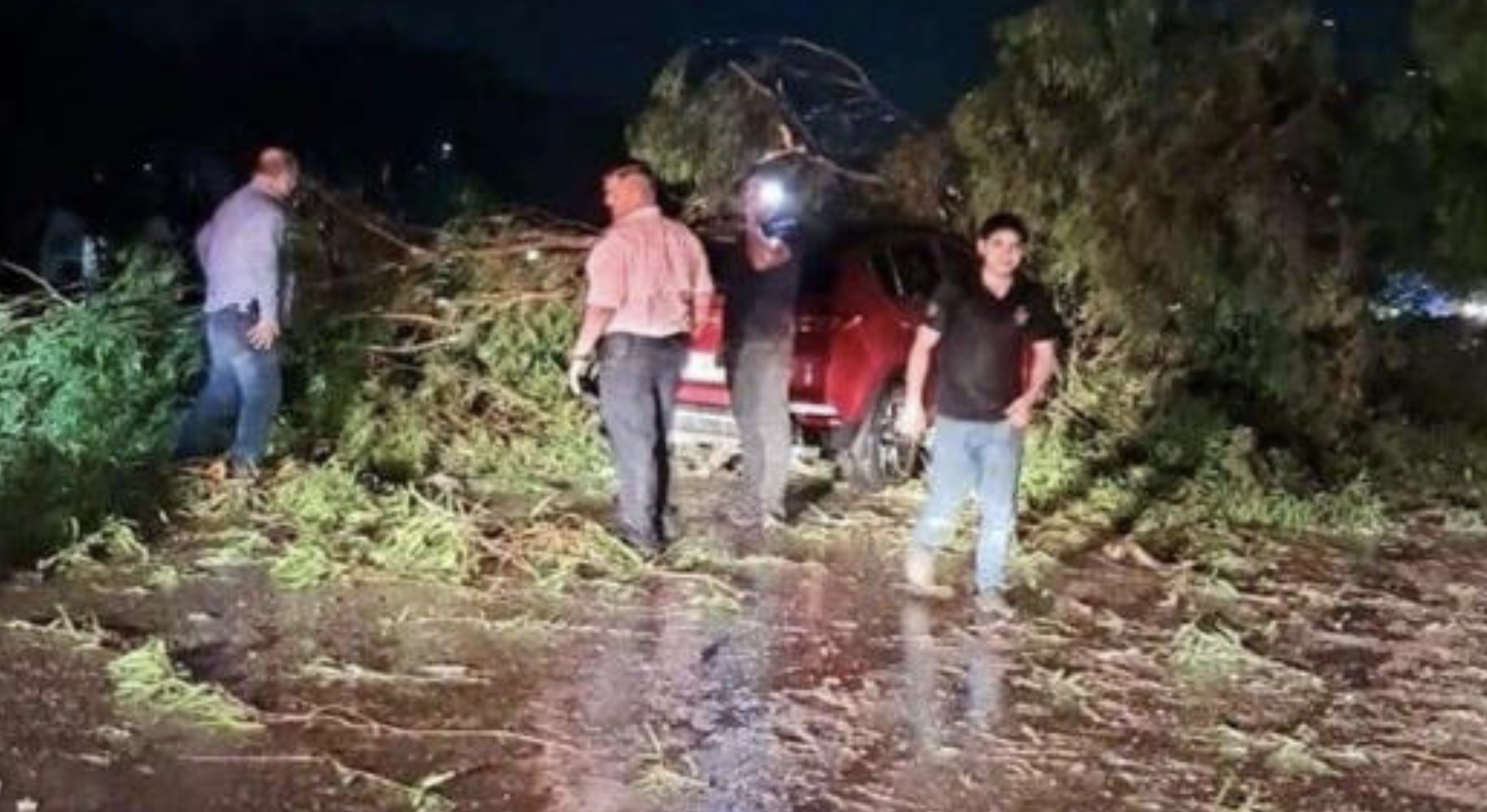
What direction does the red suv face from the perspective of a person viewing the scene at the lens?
facing away from the viewer and to the right of the viewer

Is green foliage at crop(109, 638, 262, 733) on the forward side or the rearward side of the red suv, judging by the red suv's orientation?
on the rearward side

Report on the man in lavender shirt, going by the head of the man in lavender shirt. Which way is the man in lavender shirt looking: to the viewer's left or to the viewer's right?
to the viewer's right

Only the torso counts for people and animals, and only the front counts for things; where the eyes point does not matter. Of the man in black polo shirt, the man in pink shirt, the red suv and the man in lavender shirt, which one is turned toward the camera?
the man in black polo shirt

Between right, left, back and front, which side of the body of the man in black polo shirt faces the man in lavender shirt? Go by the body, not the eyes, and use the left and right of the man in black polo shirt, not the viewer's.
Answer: right

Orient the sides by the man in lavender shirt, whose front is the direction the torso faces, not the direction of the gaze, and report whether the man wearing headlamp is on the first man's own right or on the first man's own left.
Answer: on the first man's own right

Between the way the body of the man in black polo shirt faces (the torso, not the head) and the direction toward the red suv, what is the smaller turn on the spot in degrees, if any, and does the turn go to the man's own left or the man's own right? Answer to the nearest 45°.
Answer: approximately 180°

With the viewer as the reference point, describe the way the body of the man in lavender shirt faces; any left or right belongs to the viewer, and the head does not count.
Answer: facing away from the viewer and to the right of the viewer

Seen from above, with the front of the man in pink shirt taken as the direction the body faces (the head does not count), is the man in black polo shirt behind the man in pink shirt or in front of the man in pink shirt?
behind

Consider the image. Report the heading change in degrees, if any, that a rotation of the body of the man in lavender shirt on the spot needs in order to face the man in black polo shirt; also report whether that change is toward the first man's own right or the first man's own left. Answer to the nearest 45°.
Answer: approximately 90° to the first man's own right
